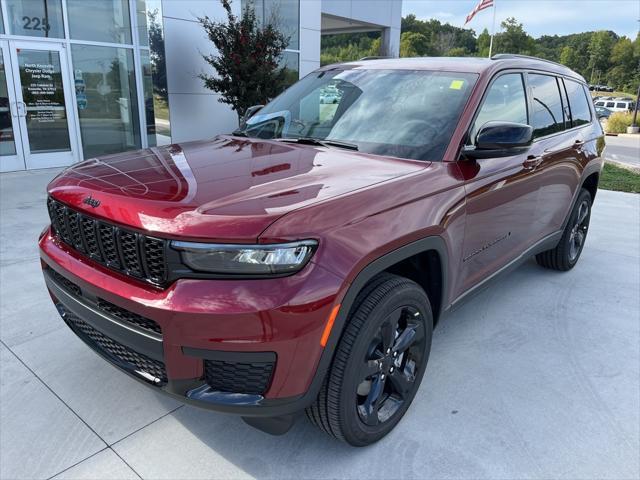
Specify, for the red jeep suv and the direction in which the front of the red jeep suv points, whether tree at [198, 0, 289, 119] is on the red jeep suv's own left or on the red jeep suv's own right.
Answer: on the red jeep suv's own right

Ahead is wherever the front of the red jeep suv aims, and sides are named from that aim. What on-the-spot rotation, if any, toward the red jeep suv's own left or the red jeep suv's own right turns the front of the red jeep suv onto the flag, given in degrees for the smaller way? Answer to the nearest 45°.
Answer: approximately 135° to the red jeep suv's own right

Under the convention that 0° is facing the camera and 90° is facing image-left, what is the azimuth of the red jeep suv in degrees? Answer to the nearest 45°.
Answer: approximately 45°

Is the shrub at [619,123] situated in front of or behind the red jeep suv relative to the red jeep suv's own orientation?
behind

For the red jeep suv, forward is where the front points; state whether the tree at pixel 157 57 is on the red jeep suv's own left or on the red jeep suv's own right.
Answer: on the red jeep suv's own right

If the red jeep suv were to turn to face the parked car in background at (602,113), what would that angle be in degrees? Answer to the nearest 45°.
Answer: approximately 180°
